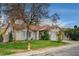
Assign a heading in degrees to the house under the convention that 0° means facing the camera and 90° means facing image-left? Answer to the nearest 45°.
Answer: approximately 0°

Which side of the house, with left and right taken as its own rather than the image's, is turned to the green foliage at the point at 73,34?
left
